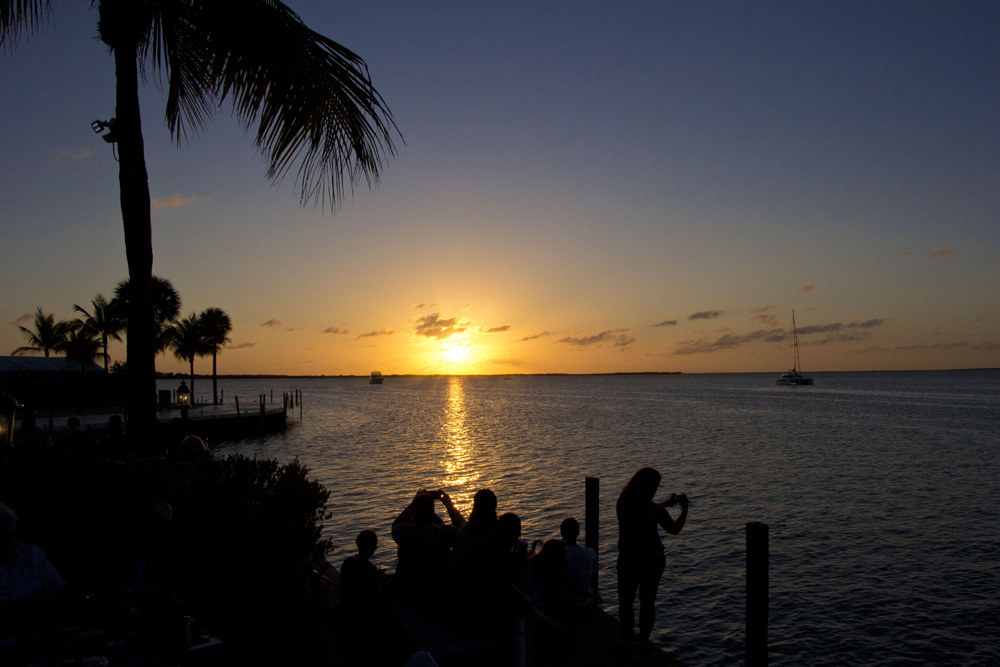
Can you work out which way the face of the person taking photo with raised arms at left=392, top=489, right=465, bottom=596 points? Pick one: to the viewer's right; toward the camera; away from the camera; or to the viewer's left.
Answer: away from the camera

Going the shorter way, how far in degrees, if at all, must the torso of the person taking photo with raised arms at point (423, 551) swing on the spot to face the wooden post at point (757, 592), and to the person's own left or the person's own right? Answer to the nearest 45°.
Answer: approximately 90° to the person's own right

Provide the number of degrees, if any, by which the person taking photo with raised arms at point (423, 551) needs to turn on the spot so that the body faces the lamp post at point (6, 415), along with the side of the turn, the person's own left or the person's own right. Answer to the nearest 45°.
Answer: approximately 45° to the person's own left

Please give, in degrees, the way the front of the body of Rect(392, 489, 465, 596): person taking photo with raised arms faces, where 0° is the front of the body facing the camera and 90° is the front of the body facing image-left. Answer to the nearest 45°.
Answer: approximately 180°

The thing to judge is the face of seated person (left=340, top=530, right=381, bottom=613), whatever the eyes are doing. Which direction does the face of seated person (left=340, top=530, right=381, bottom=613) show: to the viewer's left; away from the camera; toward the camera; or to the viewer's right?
away from the camera

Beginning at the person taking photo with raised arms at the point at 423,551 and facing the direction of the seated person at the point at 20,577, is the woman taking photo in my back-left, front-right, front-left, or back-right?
back-left

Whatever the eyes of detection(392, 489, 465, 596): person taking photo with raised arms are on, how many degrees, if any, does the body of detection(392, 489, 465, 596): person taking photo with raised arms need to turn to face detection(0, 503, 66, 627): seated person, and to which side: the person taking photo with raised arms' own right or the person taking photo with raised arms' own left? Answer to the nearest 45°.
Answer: approximately 135° to the person taking photo with raised arms' own left

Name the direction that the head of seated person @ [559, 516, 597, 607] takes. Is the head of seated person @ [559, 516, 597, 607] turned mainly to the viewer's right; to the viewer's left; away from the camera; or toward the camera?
away from the camera

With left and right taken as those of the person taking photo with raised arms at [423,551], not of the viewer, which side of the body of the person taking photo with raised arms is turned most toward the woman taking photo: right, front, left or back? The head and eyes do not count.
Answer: right
